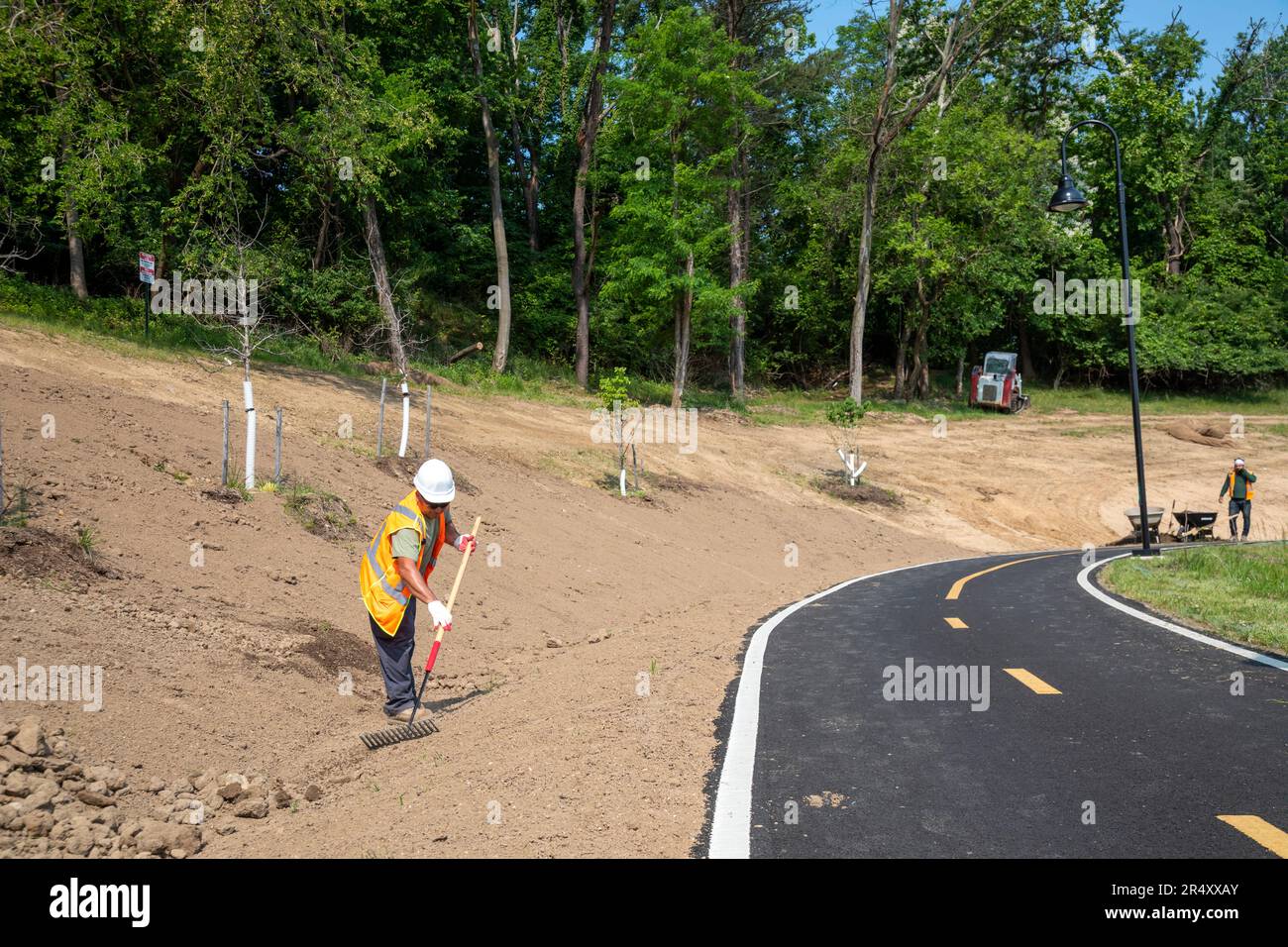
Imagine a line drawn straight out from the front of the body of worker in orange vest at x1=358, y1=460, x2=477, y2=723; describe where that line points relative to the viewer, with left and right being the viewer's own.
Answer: facing the viewer and to the right of the viewer

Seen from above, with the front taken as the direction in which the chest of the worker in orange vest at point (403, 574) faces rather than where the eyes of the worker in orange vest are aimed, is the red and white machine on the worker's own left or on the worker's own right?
on the worker's own left

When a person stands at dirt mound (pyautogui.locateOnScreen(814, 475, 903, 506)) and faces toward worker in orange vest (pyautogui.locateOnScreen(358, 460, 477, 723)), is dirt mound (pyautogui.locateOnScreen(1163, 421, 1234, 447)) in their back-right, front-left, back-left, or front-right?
back-left

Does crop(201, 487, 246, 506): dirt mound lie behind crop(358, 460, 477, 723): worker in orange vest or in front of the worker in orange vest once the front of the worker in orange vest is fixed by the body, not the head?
behind

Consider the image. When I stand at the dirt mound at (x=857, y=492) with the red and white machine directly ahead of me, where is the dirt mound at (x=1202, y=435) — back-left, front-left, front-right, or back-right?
front-right

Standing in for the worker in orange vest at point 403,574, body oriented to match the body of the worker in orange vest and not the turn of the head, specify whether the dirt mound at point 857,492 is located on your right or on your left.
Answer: on your left

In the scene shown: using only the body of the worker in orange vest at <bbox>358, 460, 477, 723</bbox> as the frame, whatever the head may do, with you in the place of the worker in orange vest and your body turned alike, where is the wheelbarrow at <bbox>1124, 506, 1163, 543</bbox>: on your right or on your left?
on your left

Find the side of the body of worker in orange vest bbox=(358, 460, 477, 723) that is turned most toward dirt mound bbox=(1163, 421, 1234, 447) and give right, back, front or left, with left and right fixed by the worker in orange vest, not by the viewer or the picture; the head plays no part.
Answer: left

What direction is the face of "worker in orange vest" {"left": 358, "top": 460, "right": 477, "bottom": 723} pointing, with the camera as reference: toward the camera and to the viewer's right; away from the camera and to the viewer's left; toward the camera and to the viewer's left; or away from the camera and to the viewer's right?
toward the camera and to the viewer's right

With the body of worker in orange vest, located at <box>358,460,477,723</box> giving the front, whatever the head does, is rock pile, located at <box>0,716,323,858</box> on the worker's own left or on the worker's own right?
on the worker's own right
